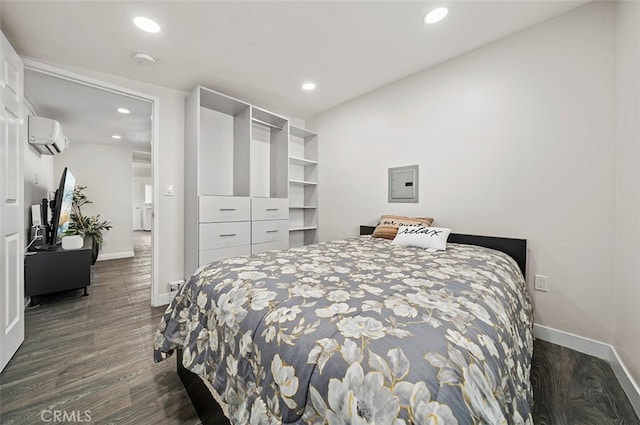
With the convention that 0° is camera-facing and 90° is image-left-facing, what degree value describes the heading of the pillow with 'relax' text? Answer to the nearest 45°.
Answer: approximately 0°

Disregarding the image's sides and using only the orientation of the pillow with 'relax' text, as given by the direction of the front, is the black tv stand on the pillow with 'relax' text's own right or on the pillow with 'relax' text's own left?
on the pillow with 'relax' text's own right

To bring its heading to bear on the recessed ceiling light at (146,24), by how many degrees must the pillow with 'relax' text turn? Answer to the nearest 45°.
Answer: approximately 45° to its right

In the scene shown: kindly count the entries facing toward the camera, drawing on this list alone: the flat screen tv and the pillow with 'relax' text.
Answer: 1

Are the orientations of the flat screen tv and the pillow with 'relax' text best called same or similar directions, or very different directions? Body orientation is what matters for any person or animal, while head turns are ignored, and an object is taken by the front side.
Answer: very different directions

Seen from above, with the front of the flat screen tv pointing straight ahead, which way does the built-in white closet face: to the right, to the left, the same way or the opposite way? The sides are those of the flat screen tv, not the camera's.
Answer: to the right

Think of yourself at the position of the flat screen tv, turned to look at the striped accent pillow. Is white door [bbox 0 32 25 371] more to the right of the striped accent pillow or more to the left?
right

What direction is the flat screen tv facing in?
to the viewer's right

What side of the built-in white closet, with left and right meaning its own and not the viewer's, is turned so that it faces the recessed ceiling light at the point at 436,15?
front

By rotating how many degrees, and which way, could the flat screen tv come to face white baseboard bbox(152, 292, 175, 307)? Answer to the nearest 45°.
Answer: approximately 45° to its right
